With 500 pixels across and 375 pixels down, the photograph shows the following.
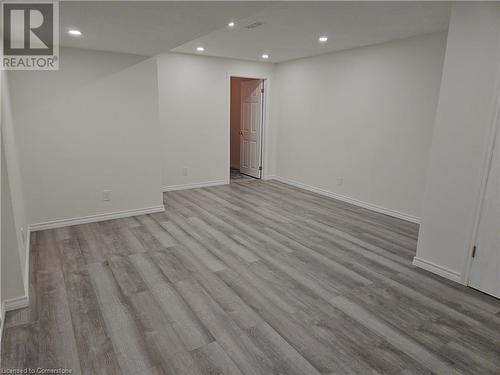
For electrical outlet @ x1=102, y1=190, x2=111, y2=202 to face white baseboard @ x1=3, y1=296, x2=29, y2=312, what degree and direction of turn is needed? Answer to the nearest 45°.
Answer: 0° — it already faces it

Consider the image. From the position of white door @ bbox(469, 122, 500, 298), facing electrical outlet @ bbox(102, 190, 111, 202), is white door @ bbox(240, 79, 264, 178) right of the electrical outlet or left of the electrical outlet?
right

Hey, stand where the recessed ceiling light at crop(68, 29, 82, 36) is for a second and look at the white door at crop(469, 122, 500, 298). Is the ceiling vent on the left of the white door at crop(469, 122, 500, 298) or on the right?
left

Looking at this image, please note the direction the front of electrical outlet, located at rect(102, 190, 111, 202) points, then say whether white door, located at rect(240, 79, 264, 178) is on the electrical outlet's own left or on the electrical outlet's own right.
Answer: on the electrical outlet's own left

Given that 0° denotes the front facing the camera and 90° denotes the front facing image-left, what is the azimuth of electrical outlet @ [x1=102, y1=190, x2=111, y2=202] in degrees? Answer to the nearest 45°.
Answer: approximately 0°
